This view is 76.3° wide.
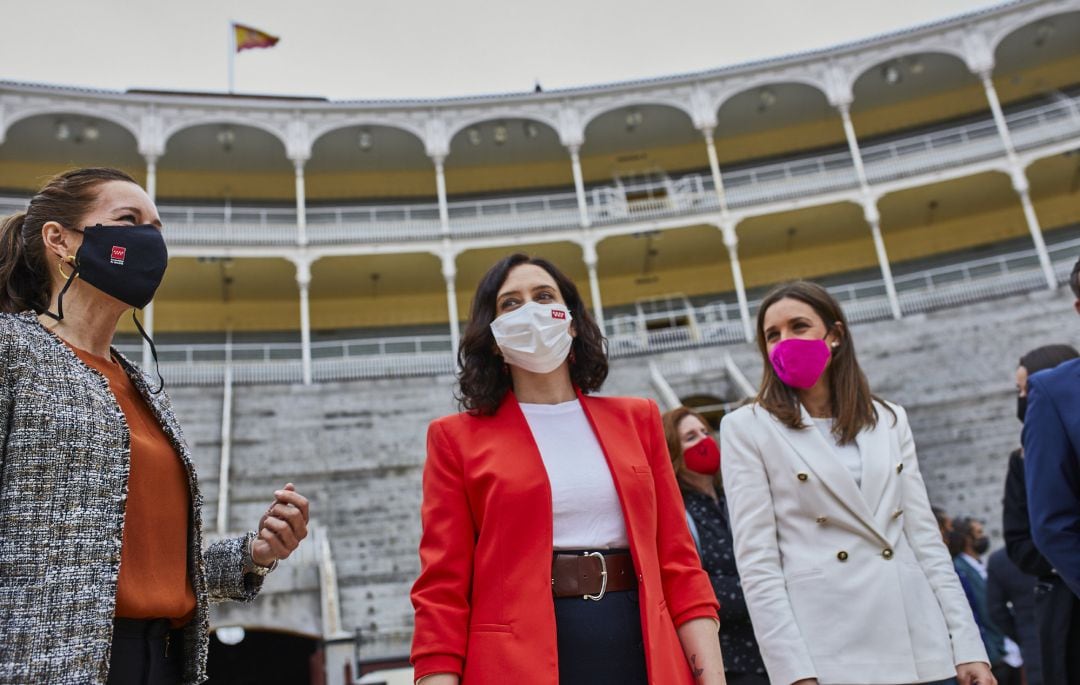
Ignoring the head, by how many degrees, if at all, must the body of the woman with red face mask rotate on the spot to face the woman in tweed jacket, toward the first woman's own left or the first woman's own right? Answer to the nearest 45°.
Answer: approximately 90° to the first woman's own right

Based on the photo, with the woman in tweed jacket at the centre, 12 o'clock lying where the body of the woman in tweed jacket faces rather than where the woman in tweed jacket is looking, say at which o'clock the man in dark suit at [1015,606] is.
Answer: The man in dark suit is roughly at 10 o'clock from the woman in tweed jacket.

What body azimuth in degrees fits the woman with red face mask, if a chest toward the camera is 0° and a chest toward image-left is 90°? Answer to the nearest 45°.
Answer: approximately 315°

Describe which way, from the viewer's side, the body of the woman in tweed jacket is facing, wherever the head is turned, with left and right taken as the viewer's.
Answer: facing the viewer and to the right of the viewer

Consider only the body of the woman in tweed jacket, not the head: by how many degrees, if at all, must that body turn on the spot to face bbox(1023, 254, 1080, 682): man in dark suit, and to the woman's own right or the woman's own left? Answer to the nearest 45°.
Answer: approximately 45° to the woman's own left

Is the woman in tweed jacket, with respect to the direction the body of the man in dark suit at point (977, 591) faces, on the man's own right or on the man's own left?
on the man's own right

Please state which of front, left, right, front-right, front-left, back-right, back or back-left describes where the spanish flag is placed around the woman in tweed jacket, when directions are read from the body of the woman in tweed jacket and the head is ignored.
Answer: back-left
